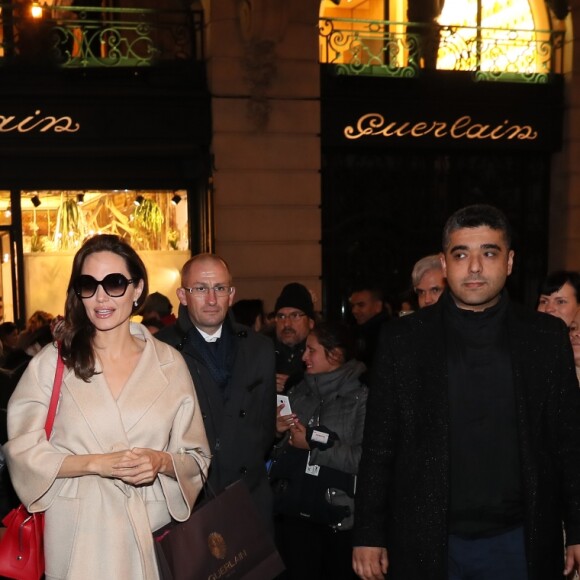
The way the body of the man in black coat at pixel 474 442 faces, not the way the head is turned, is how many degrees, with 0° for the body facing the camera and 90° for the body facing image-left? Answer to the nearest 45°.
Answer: approximately 0°

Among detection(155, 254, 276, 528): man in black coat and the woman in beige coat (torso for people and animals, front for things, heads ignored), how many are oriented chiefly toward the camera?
2

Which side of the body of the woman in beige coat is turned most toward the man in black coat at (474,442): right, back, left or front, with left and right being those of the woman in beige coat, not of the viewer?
left

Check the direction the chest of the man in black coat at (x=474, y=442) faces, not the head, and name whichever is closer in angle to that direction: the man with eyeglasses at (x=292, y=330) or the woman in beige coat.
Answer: the woman in beige coat

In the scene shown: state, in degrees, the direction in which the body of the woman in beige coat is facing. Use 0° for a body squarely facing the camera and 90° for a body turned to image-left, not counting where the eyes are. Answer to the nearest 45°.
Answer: approximately 0°

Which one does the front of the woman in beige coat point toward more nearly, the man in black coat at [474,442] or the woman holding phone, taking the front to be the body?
the man in black coat

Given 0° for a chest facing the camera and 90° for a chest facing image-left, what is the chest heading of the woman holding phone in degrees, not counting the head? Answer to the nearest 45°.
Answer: approximately 45°

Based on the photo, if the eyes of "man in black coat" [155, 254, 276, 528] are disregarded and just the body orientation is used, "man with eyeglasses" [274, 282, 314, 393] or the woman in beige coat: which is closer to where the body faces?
the woman in beige coat

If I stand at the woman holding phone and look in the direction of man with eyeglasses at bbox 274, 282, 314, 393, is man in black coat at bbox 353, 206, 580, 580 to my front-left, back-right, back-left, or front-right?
back-right

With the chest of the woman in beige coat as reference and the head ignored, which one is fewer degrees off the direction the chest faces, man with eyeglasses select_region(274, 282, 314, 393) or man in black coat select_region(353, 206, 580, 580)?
the man in black coat

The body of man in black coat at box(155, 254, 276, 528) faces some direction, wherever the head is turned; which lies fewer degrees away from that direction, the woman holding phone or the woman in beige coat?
the woman in beige coat

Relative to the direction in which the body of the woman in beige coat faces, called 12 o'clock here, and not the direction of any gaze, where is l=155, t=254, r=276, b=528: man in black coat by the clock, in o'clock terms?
The man in black coat is roughly at 7 o'clock from the woman in beige coat.

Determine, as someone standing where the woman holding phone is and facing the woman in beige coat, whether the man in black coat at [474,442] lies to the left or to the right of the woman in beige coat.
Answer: left
